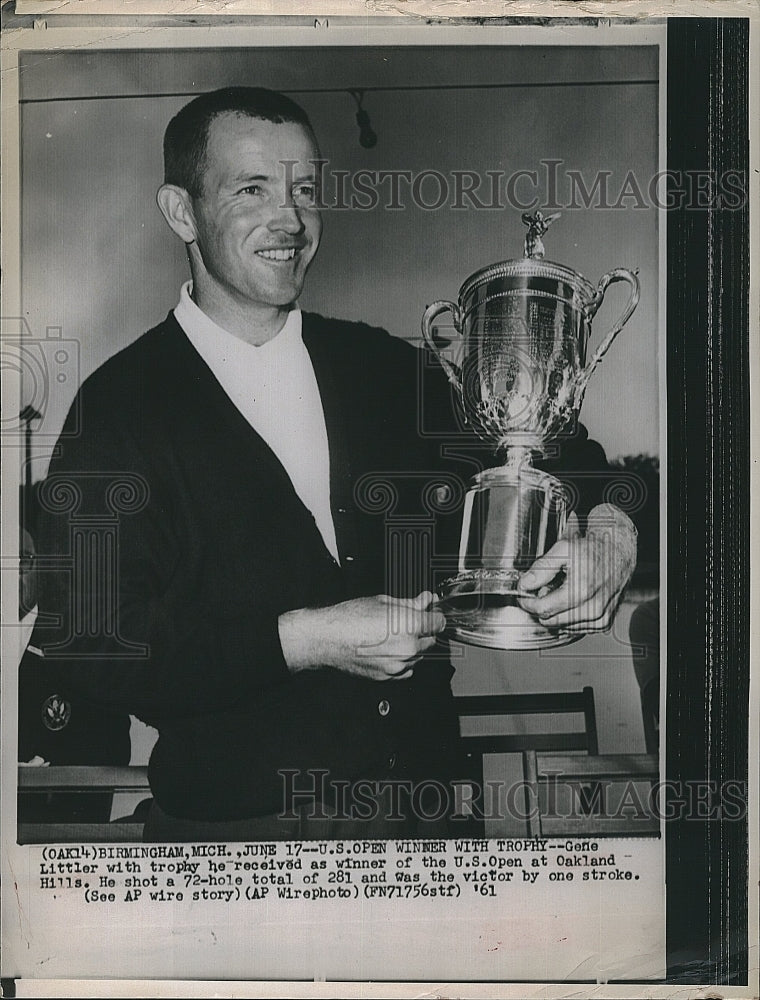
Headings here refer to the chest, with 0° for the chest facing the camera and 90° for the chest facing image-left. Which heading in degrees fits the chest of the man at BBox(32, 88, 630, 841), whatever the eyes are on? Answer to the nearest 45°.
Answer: approximately 315°
